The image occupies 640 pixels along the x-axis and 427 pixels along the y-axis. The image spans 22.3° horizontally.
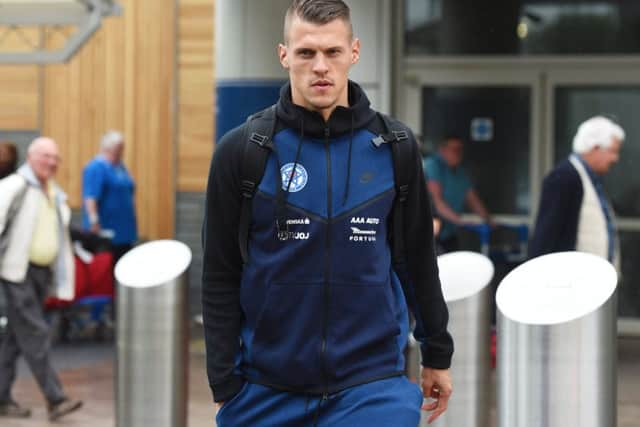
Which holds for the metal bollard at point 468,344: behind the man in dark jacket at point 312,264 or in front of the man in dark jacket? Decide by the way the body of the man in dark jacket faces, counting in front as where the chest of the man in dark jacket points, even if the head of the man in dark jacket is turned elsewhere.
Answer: behind

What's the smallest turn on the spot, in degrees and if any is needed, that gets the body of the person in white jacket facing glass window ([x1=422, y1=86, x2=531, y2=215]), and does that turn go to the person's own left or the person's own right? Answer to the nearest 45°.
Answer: approximately 90° to the person's own left

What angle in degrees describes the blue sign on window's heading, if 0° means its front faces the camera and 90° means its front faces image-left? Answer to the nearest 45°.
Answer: approximately 0°

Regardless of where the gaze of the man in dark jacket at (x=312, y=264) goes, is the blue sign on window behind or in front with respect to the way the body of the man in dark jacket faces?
behind

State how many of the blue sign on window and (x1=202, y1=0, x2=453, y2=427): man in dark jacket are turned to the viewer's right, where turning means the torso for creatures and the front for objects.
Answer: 0

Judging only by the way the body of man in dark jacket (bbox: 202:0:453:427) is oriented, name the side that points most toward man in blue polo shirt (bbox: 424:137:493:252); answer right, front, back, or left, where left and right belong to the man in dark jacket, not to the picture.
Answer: back

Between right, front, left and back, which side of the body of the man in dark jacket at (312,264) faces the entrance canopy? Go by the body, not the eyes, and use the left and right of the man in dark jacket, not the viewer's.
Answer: back
